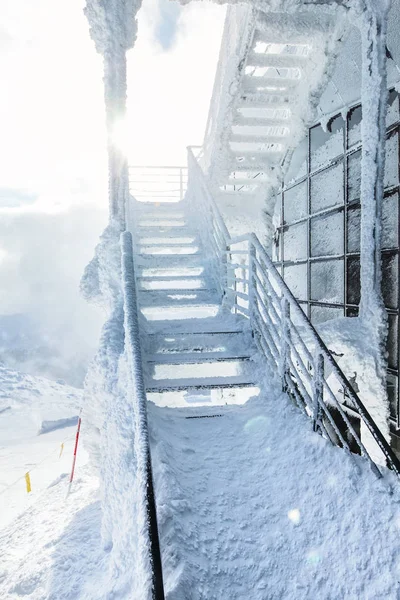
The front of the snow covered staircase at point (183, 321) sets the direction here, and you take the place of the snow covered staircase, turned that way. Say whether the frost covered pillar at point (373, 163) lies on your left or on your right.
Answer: on your left

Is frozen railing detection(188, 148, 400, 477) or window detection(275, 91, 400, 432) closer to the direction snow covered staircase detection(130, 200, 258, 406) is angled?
the frozen railing

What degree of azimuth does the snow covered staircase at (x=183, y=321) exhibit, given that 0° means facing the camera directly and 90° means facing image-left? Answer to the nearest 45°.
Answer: approximately 0°

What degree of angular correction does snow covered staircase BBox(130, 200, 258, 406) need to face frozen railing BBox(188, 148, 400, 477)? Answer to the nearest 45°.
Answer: approximately 45° to its left
